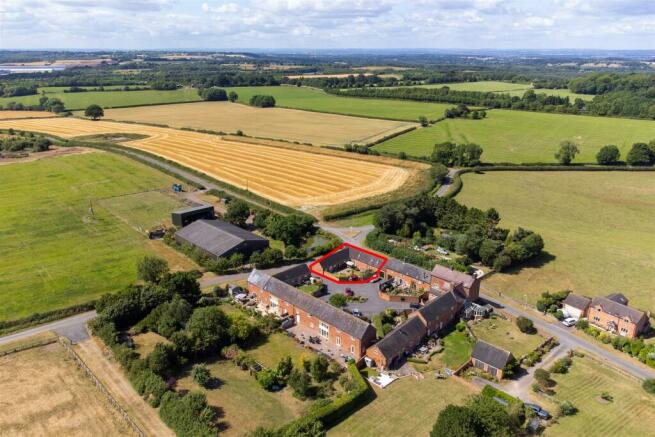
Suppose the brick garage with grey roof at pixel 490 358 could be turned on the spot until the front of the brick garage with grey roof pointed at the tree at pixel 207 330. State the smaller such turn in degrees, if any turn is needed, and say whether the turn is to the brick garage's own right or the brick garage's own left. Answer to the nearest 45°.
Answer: approximately 45° to the brick garage's own right

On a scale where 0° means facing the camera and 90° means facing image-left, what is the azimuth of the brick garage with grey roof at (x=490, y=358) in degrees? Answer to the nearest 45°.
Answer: approximately 45°
